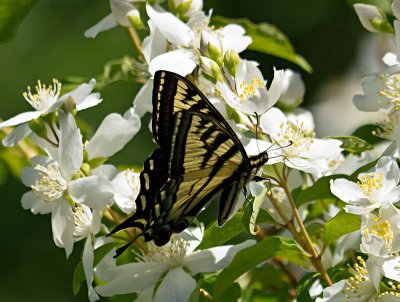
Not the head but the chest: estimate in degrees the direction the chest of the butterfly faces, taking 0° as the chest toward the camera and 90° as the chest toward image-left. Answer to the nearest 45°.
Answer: approximately 270°
